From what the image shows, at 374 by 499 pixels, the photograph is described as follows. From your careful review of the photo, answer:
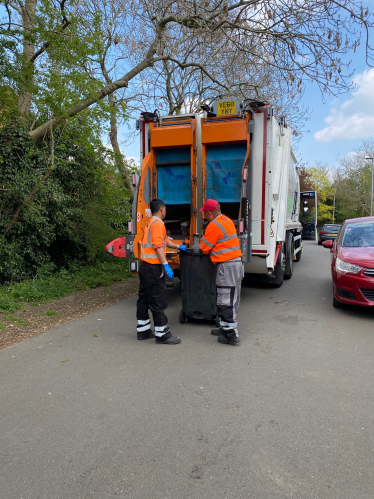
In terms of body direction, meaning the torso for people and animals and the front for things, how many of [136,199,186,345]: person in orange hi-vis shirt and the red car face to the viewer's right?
1

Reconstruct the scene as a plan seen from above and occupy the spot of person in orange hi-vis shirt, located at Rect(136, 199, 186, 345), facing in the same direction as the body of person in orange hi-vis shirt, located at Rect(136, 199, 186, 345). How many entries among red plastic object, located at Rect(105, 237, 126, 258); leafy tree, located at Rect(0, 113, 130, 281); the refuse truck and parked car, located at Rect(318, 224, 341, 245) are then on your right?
0

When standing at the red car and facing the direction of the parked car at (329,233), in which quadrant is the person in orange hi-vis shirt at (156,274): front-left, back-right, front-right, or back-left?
back-left

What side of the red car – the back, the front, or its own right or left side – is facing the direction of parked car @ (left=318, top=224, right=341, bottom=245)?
back

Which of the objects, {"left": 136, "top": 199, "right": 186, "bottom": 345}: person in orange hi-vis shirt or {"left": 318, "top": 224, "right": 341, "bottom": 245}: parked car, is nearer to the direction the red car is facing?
the person in orange hi-vis shirt

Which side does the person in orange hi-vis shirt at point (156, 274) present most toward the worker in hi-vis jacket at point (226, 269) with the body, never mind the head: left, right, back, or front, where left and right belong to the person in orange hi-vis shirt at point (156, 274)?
front

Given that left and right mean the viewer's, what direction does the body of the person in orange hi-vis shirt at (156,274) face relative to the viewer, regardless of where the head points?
facing to the right of the viewer

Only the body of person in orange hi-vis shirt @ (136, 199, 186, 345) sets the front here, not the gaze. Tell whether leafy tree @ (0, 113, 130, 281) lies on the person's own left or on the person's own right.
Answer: on the person's own left

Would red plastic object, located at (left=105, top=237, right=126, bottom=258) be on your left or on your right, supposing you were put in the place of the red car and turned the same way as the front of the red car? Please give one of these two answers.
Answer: on your right

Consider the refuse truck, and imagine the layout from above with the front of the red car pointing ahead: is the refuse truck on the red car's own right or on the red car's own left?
on the red car's own right

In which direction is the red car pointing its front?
toward the camera

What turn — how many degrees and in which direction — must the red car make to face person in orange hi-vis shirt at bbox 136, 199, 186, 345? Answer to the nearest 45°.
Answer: approximately 45° to its right

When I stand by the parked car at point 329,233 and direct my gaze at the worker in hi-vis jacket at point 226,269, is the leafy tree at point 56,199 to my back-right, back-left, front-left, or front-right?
front-right

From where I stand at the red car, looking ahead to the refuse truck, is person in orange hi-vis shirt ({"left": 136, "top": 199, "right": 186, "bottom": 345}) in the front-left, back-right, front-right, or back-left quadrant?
front-left

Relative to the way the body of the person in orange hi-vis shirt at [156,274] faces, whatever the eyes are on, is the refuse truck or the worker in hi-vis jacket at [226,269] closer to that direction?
the worker in hi-vis jacket

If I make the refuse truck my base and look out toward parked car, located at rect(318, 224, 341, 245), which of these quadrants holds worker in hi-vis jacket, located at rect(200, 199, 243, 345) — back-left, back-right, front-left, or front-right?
back-right

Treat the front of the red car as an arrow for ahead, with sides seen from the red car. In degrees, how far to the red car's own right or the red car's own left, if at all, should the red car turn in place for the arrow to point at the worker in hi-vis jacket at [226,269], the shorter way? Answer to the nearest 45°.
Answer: approximately 45° to the red car's own right

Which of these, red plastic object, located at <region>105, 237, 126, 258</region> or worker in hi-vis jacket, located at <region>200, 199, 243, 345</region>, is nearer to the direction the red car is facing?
the worker in hi-vis jacket

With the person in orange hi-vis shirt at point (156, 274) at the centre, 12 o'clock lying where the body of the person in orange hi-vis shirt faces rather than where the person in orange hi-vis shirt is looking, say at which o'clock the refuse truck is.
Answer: The refuse truck is roughly at 10 o'clock from the person in orange hi-vis shirt.
